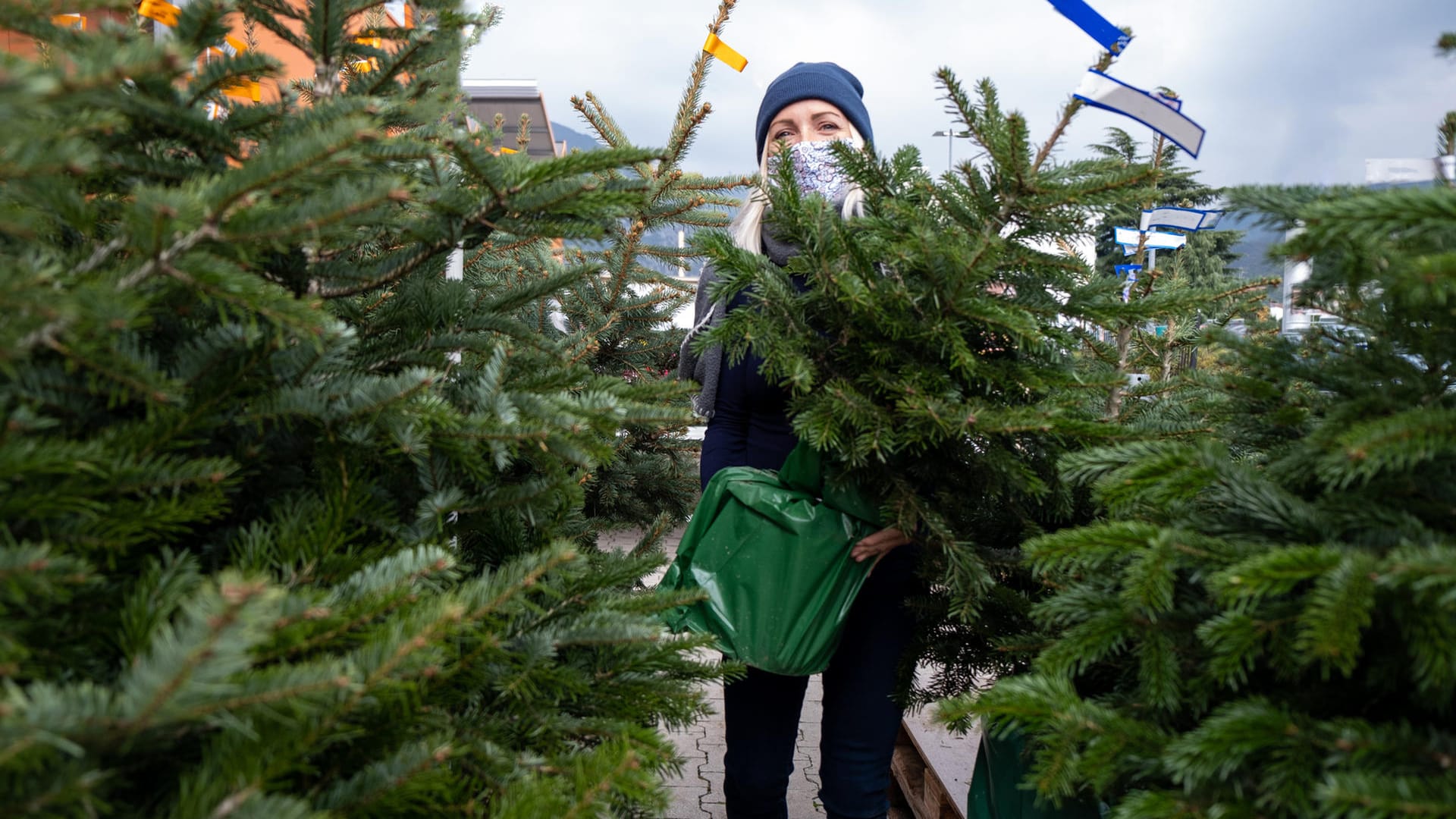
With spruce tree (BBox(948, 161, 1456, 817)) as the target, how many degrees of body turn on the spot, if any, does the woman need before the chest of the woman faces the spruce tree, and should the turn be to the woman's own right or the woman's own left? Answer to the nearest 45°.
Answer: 0° — they already face it

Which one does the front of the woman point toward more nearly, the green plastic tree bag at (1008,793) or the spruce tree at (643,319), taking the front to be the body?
the green plastic tree bag

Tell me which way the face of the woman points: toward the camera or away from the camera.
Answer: toward the camera

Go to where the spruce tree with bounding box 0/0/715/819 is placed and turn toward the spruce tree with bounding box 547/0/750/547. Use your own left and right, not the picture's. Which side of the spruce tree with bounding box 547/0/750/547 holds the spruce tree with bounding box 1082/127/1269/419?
right

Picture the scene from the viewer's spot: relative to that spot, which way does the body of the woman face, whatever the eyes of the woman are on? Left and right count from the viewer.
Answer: facing the viewer

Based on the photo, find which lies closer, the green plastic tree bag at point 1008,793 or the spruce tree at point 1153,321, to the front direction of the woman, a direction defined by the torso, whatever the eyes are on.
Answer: the green plastic tree bag

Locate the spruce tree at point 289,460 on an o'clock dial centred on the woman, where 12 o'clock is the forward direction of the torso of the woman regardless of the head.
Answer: The spruce tree is roughly at 1 o'clock from the woman.

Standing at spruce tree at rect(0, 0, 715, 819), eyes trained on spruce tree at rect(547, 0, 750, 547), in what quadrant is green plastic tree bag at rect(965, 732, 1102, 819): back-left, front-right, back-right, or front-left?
front-right

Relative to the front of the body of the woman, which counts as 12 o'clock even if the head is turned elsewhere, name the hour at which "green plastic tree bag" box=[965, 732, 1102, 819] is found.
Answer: The green plastic tree bag is roughly at 11 o'clock from the woman.
